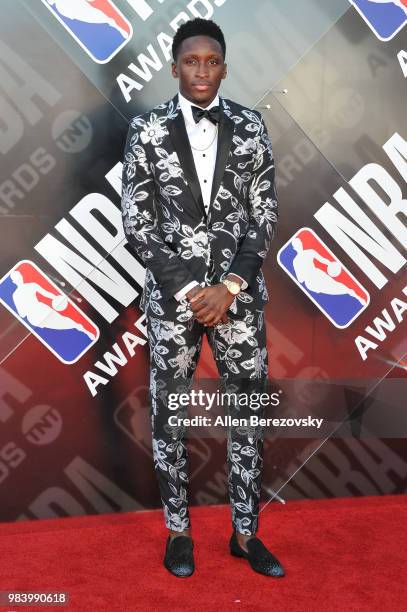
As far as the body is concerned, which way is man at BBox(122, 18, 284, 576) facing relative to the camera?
toward the camera
